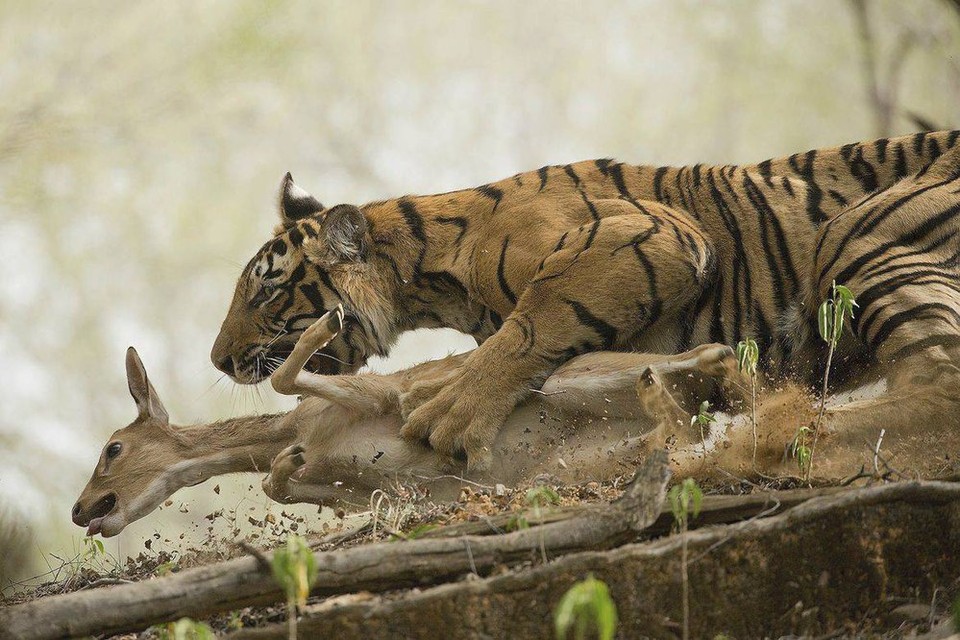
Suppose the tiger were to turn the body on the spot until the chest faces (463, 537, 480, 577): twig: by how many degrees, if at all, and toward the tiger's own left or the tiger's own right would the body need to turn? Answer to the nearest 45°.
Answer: approximately 90° to the tiger's own left

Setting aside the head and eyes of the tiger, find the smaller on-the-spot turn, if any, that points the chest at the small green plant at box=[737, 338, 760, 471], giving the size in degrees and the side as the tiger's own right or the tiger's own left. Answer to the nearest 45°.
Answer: approximately 90° to the tiger's own left

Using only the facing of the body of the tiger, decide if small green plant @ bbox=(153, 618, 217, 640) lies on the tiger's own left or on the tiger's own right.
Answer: on the tiger's own left

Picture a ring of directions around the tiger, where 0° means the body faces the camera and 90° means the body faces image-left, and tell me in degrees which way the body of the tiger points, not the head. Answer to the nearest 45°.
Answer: approximately 90°

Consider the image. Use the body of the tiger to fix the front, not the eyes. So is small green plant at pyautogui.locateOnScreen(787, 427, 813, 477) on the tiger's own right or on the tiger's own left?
on the tiger's own left

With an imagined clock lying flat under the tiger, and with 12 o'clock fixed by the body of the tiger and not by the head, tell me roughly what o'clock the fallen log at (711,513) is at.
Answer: The fallen log is roughly at 9 o'clock from the tiger.

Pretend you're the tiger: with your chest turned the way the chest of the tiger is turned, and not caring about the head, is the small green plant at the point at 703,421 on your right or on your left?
on your left

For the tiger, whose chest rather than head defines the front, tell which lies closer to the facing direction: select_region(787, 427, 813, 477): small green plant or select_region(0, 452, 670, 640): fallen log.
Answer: the fallen log

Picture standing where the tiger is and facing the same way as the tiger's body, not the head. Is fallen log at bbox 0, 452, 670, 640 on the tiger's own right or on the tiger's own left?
on the tiger's own left
